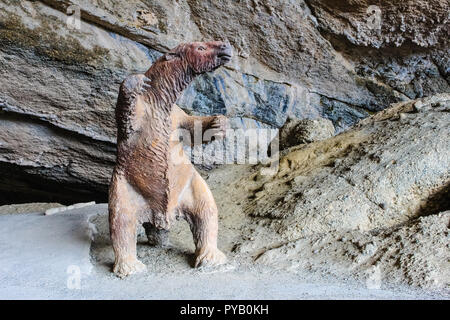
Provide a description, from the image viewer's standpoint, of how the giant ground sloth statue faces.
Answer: facing the viewer and to the right of the viewer
